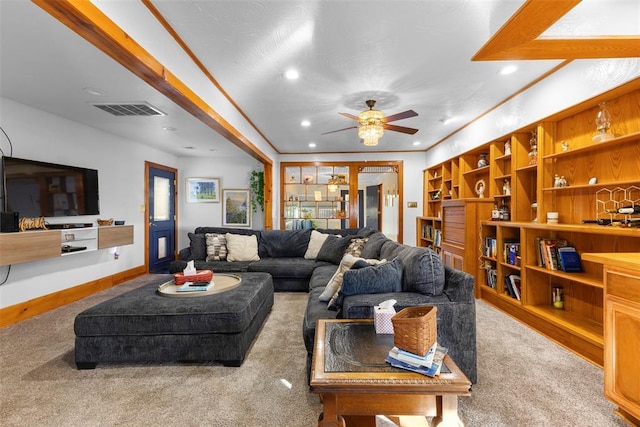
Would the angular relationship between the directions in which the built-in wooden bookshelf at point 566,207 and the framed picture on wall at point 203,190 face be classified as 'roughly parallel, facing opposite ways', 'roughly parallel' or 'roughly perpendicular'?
roughly perpendicular

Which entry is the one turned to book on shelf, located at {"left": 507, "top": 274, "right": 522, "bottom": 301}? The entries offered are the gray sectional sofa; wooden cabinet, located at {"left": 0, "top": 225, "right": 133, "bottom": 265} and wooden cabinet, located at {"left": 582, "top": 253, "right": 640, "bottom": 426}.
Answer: wooden cabinet, located at {"left": 0, "top": 225, "right": 133, "bottom": 265}

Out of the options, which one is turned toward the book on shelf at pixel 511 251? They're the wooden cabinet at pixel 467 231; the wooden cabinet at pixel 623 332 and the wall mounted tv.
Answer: the wall mounted tv

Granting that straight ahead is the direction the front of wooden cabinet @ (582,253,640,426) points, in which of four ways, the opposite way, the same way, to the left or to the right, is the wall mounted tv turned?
the opposite way

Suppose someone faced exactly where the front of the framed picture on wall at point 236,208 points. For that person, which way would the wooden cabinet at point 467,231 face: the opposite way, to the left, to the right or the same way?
to the right

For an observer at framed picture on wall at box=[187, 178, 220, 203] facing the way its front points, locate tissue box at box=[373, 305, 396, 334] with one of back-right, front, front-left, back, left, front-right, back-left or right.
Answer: front

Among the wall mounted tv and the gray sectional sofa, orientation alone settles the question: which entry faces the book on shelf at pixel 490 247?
the wall mounted tv

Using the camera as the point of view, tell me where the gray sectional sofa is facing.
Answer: facing the viewer and to the left of the viewer

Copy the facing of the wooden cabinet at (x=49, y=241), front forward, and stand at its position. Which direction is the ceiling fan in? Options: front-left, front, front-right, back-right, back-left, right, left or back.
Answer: front

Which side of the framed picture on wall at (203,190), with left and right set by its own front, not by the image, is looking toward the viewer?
front

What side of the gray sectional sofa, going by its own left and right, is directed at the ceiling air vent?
right

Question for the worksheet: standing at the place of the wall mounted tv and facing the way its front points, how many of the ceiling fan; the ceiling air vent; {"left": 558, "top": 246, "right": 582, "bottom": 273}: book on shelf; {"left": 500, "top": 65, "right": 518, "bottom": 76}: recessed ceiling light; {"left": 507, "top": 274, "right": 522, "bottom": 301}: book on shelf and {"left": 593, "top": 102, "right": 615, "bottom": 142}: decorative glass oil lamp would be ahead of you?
6

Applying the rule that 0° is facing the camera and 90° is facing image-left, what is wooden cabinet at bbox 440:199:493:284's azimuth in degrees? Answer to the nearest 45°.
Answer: approximately 45°

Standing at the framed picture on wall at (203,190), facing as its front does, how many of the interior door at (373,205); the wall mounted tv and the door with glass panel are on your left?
1

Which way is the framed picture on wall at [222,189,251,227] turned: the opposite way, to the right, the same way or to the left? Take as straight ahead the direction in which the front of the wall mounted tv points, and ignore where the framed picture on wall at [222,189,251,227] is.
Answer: to the right
